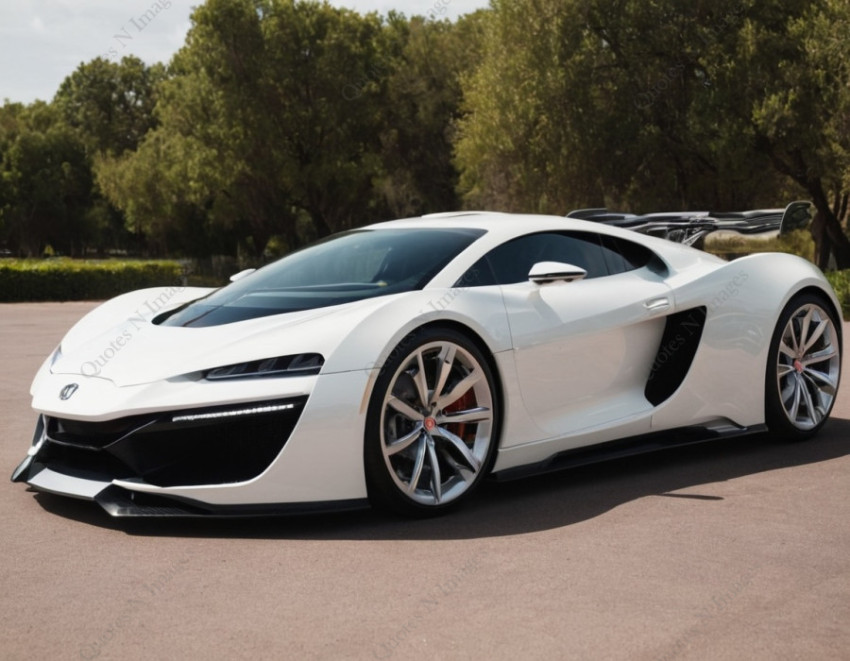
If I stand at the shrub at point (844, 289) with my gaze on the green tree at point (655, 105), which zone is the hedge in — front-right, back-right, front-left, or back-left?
front-left

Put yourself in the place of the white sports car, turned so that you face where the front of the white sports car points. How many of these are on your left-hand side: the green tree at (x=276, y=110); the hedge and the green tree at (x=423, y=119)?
0

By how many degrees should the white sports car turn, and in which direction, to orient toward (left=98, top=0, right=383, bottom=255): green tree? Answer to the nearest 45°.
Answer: approximately 135° to its right

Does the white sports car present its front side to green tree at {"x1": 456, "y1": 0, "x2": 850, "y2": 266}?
no

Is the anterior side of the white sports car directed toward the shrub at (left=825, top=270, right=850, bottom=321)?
no

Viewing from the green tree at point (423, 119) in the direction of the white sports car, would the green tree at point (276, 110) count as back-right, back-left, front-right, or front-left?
front-right

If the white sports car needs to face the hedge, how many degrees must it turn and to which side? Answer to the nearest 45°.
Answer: approximately 135° to its right

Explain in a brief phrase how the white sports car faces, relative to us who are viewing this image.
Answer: facing the viewer and to the left of the viewer

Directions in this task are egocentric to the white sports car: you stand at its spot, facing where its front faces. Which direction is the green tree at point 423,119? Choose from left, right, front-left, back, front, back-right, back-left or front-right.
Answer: back-right

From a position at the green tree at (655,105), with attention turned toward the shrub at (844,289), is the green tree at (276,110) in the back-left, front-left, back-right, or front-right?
back-right

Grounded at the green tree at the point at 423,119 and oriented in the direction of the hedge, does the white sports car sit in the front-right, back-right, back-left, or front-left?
front-left

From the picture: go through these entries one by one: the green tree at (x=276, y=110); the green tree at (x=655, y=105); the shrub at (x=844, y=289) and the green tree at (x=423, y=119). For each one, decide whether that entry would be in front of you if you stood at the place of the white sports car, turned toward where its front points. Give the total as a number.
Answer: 0
